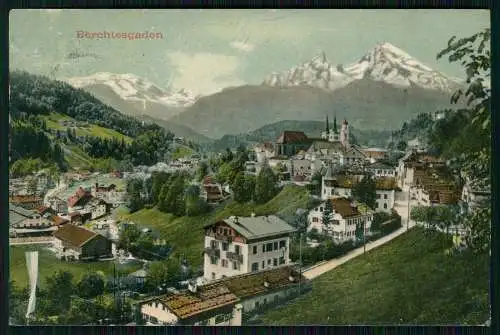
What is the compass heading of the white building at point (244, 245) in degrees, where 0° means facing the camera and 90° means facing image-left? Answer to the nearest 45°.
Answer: approximately 45°

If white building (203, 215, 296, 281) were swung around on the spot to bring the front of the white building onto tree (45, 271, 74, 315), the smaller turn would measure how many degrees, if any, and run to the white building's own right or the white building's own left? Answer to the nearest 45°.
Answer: approximately 45° to the white building's own right

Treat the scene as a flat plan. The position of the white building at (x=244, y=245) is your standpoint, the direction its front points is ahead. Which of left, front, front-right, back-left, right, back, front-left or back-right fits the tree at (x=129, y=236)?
front-right
